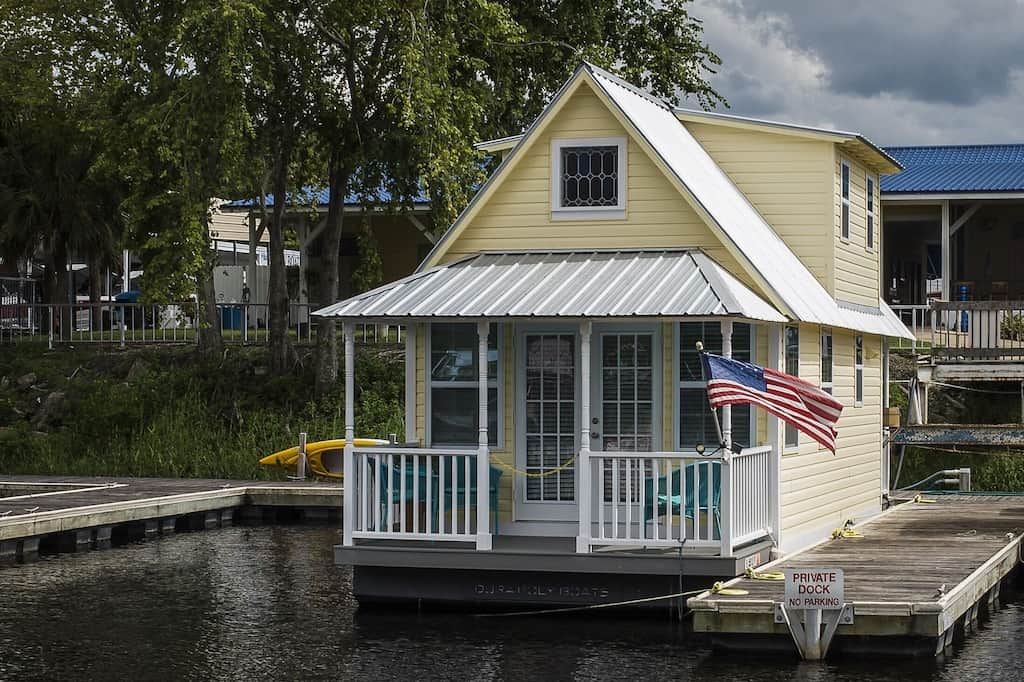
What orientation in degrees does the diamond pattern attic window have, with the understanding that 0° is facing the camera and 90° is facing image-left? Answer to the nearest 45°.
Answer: approximately 0°

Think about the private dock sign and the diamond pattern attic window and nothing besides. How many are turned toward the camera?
2

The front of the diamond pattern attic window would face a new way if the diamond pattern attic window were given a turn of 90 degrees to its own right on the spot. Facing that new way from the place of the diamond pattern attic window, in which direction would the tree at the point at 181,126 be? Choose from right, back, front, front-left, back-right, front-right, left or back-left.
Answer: front-right

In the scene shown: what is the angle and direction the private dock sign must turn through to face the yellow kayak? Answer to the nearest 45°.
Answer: approximately 135° to its right

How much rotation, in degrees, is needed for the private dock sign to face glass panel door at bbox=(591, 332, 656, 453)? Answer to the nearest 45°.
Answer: approximately 135° to its right

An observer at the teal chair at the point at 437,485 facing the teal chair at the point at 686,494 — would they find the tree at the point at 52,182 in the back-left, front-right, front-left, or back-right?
back-left
